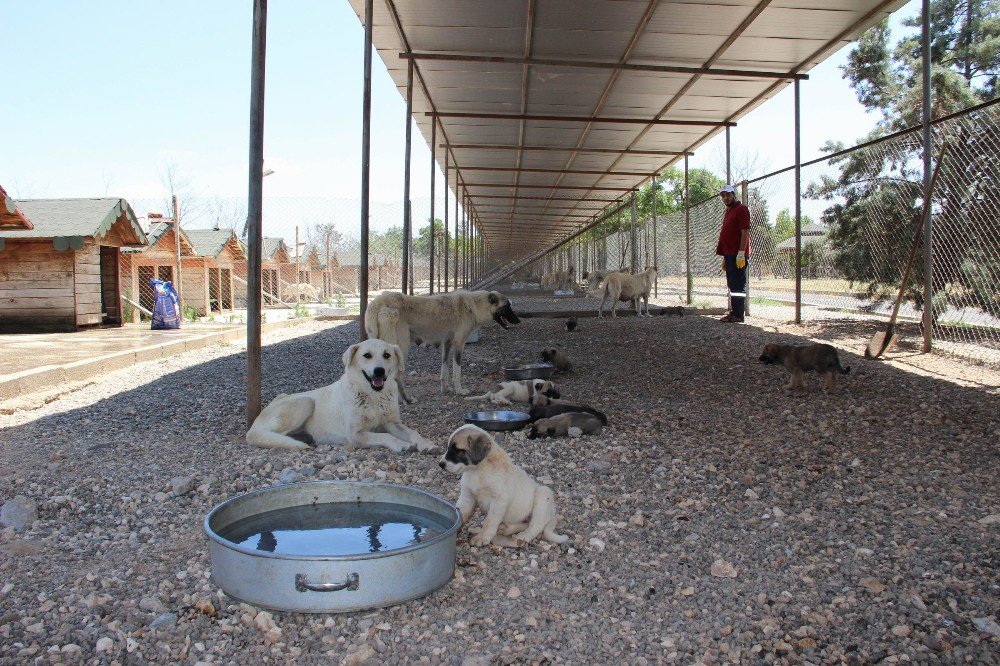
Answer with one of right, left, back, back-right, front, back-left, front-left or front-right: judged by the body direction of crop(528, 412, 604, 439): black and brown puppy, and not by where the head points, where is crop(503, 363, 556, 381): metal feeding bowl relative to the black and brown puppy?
right

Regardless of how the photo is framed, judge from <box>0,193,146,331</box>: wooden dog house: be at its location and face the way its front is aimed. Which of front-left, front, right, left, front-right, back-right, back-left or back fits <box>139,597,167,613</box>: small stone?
front-right

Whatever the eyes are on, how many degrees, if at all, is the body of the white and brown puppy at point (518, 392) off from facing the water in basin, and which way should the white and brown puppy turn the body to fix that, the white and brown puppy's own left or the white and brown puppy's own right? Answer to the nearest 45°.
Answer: approximately 90° to the white and brown puppy's own right

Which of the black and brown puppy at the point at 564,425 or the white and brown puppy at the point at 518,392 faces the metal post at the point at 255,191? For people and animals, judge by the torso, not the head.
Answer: the black and brown puppy at the point at 564,425

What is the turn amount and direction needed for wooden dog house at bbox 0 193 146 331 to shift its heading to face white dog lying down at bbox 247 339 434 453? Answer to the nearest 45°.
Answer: approximately 45° to its right

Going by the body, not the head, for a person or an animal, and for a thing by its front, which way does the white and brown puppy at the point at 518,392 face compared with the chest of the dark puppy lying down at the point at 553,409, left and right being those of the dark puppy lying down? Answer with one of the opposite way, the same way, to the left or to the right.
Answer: the opposite way

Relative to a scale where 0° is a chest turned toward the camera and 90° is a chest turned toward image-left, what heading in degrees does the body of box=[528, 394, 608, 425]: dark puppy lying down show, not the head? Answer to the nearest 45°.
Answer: approximately 90°

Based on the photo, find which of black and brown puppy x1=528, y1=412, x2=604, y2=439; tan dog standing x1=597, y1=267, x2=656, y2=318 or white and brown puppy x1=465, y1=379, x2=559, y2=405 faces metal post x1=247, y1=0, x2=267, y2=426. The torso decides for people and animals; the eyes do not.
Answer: black and brown puppy x1=528, y1=412, x2=604, y2=439

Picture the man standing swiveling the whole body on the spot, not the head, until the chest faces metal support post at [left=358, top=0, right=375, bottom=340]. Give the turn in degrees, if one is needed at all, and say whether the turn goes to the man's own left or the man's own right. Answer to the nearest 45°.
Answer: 0° — they already face it

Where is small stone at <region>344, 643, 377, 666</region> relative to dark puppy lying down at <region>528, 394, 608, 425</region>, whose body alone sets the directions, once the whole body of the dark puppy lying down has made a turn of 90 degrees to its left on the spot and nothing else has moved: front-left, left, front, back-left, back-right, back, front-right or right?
front

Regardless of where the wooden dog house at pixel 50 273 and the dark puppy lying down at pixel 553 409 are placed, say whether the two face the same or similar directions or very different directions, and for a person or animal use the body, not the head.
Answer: very different directions

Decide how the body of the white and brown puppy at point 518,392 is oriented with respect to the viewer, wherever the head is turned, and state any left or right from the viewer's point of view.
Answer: facing to the right of the viewer

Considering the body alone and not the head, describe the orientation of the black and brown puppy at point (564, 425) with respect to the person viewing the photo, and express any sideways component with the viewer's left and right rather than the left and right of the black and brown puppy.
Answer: facing to the left of the viewer

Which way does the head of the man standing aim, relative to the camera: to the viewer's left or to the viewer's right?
to the viewer's left

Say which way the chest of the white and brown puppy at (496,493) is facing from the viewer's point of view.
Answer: to the viewer's left
